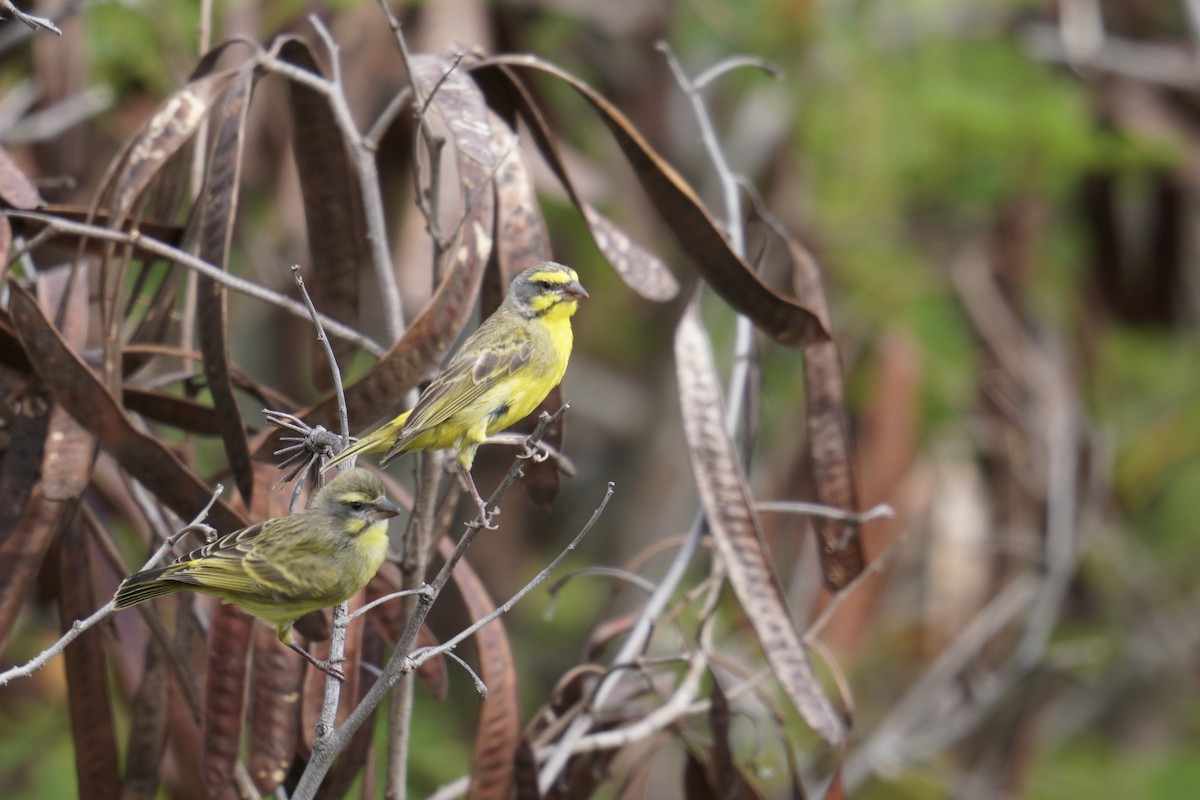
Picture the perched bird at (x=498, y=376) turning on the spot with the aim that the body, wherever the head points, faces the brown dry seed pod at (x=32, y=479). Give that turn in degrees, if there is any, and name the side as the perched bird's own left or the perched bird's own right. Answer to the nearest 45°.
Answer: approximately 180°

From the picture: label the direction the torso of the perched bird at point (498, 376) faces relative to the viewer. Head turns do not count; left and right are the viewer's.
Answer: facing to the right of the viewer

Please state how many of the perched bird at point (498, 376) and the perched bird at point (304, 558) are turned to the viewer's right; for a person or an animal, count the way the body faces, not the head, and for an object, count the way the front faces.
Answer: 2

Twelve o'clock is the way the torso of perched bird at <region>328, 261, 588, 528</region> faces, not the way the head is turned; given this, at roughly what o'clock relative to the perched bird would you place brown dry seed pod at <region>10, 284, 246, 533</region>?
The brown dry seed pod is roughly at 6 o'clock from the perched bird.

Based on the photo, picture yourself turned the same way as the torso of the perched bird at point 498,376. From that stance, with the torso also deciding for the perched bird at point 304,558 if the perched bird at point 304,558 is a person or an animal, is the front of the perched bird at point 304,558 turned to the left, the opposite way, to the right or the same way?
the same way

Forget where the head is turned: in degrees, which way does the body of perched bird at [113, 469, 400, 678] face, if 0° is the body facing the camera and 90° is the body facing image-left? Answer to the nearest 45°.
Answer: approximately 270°

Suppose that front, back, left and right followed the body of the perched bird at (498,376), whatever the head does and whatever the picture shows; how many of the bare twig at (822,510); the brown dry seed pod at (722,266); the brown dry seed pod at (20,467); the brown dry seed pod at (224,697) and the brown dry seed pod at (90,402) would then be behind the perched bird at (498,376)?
3
